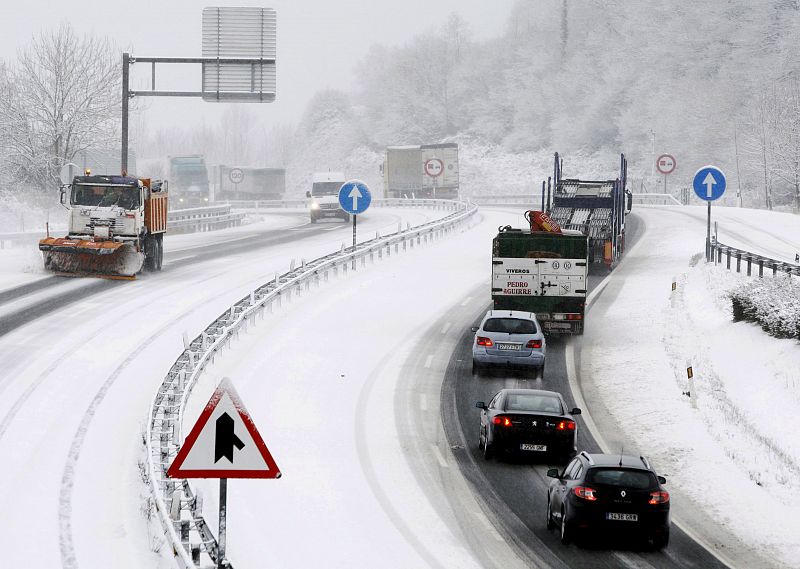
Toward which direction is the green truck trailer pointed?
away from the camera

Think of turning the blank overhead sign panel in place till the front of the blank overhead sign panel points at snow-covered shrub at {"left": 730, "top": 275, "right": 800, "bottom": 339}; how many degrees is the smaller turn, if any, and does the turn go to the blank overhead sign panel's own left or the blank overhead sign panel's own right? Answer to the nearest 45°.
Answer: approximately 135° to the blank overhead sign panel's own right

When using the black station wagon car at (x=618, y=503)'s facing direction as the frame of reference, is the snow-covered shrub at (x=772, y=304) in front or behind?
in front

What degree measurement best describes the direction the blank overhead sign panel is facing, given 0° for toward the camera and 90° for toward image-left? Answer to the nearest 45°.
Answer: approximately 180°

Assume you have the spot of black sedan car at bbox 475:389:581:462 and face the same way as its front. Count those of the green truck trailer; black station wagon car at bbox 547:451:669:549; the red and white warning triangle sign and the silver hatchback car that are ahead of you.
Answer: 2

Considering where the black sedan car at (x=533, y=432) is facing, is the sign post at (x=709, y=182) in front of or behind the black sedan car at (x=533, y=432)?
in front

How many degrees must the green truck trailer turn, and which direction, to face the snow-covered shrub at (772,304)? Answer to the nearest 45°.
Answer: approximately 90° to its right

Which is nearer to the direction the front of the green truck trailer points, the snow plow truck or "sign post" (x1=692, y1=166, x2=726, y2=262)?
the sign post

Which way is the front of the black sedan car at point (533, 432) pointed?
away from the camera

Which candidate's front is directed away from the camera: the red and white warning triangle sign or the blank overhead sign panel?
the blank overhead sign panel

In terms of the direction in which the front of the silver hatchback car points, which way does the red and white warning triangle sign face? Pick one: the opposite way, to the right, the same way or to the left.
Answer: the opposite way

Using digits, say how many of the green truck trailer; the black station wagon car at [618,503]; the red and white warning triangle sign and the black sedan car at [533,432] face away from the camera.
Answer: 3

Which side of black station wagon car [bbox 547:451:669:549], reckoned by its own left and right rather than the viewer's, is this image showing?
back

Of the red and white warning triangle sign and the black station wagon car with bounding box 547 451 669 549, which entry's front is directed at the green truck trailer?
the black station wagon car
